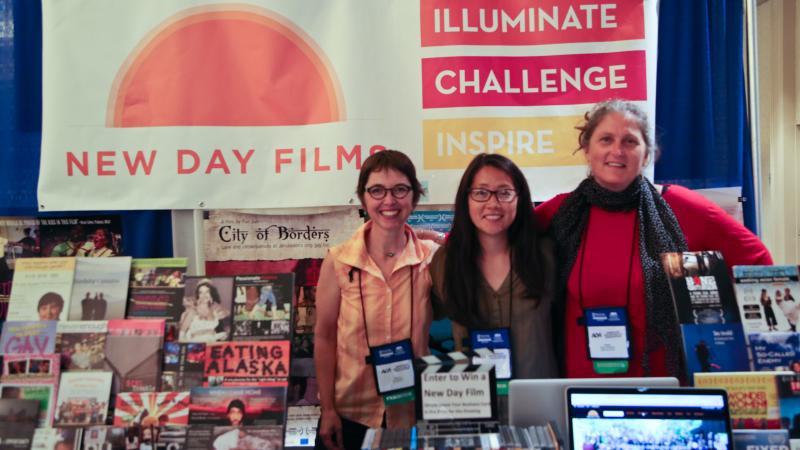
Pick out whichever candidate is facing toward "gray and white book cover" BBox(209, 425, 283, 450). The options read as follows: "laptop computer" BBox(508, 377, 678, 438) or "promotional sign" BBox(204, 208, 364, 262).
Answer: the promotional sign

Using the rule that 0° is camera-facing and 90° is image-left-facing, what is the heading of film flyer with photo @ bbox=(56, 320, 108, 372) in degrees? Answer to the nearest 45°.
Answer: approximately 0°

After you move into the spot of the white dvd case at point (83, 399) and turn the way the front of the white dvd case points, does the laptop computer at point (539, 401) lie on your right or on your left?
on your left

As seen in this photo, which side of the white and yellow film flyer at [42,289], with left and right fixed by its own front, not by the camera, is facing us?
front

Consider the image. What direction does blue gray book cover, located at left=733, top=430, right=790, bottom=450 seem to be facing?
toward the camera

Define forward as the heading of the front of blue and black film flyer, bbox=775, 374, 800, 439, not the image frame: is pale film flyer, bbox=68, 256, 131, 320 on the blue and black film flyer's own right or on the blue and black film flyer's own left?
on the blue and black film flyer's own right

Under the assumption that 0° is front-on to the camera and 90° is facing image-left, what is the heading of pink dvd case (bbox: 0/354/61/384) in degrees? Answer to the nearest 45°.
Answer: approximately 0°

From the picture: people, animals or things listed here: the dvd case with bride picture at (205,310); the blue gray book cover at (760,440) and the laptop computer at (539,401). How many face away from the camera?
1

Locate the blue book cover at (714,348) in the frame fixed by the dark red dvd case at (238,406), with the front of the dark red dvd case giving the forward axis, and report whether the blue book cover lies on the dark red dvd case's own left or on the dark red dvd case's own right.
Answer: on the dark red dvd case's own left

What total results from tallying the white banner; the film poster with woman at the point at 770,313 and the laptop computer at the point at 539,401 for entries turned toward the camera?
2
